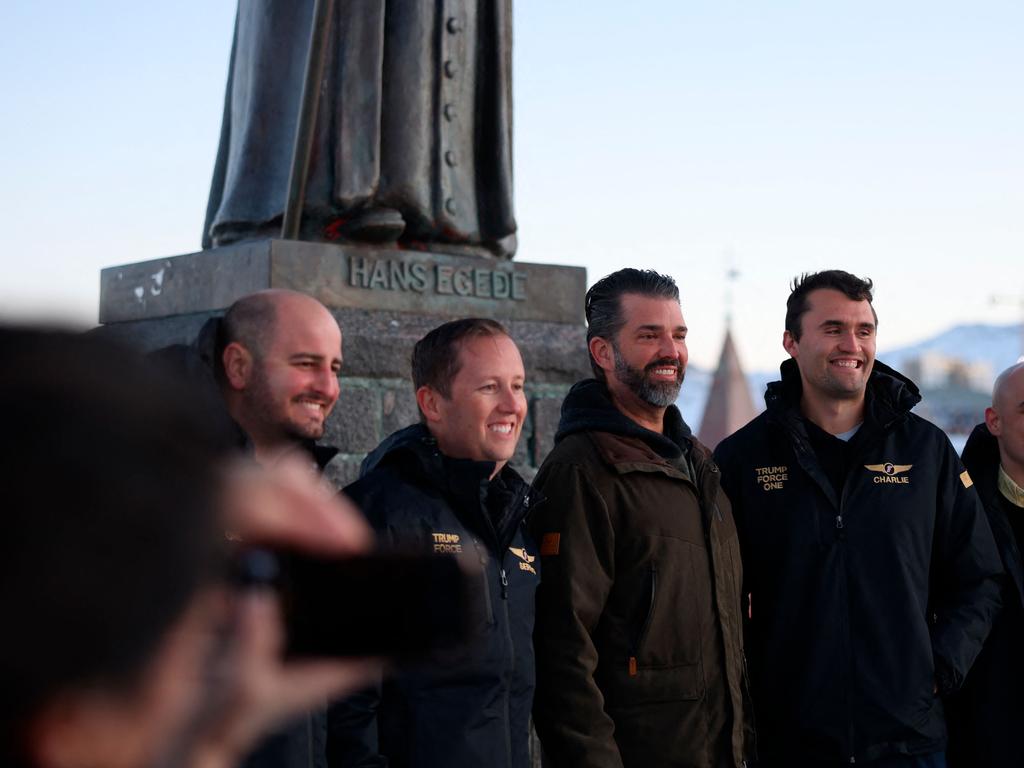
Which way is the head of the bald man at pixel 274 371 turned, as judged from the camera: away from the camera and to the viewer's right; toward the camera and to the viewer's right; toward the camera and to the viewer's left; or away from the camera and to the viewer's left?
toward the camera and to the viewer's right

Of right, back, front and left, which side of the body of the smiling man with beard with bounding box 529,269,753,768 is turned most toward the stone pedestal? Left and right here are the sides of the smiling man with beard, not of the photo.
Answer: back

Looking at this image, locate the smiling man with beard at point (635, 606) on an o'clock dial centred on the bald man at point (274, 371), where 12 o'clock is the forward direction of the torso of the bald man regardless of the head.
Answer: The smiling man with beard is roughly at 10 o'clock from the bald man.

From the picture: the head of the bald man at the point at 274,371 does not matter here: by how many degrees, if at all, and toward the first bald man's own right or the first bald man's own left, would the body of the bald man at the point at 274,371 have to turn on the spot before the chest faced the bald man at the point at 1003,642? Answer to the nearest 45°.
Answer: approximately 45° to the first bald man's own left

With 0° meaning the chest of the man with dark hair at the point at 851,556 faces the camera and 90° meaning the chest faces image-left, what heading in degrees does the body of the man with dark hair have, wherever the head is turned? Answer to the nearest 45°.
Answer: approximately 0°

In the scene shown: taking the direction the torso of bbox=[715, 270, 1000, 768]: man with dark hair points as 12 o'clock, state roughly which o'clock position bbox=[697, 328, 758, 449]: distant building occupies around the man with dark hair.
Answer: The distant building is roughly at 6 o'clock from the man with dark hair.

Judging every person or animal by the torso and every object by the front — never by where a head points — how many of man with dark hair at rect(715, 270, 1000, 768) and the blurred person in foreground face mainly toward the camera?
1

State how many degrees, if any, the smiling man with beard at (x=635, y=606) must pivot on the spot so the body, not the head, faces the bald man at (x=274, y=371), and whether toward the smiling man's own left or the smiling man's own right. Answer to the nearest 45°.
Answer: approximately 90° to the smiling man's own right

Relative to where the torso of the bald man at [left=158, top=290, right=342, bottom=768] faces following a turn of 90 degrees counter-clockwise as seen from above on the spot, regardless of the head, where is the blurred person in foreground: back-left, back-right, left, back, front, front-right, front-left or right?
back-right

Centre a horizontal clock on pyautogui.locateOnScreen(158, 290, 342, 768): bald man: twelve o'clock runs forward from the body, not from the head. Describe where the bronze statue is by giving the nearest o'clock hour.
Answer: The bronze statue is roughly at 8 o'clock from the bald man.

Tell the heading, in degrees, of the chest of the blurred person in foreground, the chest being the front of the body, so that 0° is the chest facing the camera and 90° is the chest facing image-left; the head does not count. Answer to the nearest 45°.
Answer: approximately 225°

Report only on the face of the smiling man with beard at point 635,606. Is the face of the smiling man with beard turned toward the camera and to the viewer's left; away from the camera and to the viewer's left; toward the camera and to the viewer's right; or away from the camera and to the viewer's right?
toward the camera and to the viewer's right
